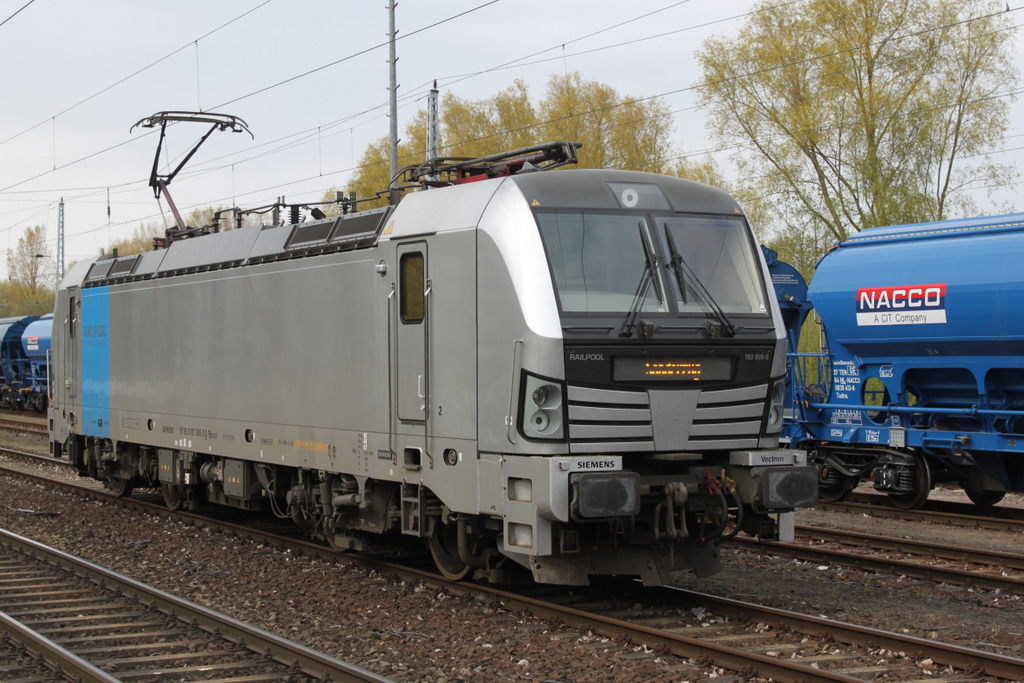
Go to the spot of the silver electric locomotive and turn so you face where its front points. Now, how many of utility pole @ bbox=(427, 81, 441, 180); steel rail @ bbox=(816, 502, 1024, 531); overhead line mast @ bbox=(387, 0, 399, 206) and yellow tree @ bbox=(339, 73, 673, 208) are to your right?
0

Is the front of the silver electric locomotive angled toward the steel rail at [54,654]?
no

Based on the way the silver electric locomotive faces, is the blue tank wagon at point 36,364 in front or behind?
behind

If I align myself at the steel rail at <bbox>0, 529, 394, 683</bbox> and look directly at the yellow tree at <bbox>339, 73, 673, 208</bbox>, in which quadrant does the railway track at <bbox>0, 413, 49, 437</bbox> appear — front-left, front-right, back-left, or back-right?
front-left

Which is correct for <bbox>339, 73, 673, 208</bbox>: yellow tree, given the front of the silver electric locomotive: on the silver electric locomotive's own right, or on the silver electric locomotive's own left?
on the silver electric locomotive's own left

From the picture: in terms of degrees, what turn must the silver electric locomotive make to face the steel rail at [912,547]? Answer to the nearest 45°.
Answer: approximately 90° to its left

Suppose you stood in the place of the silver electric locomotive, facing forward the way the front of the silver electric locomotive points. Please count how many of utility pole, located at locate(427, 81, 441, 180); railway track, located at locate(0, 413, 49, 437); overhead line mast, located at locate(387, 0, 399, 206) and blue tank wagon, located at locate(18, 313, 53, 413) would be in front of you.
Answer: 0

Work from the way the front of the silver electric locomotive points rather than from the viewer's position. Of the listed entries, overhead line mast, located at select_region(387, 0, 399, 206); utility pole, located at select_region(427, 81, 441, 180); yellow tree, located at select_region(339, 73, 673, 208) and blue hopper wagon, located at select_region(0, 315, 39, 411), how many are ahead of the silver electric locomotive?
0

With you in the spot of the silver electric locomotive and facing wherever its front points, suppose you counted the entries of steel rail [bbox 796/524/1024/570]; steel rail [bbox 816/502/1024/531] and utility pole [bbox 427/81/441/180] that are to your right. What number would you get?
0

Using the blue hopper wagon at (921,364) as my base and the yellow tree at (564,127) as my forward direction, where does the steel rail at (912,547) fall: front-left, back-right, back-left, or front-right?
back-left

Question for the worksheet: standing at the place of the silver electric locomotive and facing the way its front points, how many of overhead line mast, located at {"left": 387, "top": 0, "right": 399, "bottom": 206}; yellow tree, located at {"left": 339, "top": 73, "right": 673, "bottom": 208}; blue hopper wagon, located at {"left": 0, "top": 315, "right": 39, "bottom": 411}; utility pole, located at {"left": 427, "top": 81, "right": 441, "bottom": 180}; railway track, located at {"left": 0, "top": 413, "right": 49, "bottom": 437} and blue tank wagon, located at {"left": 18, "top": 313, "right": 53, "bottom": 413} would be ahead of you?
0

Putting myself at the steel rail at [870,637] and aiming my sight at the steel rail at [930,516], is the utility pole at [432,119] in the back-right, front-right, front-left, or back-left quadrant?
front-left

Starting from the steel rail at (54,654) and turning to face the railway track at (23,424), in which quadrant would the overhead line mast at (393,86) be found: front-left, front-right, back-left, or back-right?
front-right

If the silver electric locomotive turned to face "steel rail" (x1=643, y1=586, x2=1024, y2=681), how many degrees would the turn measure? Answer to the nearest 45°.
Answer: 0° — it already faces it

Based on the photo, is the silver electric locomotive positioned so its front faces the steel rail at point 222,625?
no

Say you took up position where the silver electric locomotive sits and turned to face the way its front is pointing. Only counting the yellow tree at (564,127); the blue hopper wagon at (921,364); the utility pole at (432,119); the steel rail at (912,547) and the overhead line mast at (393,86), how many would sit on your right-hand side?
0

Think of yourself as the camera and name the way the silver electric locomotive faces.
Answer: facing the viewer and to the right of the viewer

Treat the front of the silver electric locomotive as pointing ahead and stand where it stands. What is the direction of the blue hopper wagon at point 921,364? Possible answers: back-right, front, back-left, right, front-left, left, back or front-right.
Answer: left

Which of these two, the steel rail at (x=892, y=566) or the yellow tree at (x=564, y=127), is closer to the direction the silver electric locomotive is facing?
the steel rail

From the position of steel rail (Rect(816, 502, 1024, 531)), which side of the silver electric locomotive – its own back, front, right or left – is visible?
left

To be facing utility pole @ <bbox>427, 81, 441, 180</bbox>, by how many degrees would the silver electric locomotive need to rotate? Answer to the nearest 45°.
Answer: approximately 135° to its left
